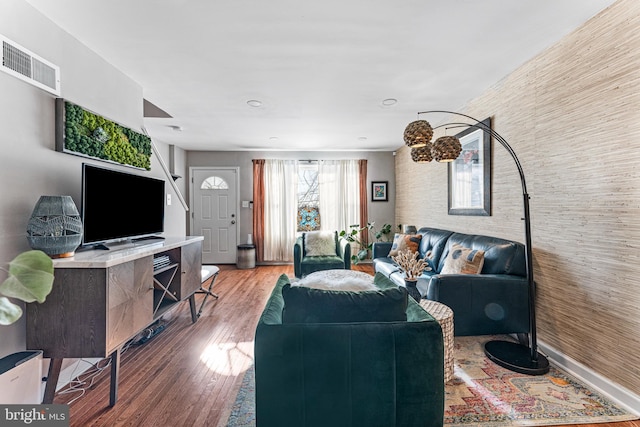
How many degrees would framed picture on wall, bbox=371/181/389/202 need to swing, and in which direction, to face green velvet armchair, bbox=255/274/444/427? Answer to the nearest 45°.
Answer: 0° — it already faces it

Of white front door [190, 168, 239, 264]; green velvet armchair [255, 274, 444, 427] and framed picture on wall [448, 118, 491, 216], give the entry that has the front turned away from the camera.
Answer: the green velvet armchair

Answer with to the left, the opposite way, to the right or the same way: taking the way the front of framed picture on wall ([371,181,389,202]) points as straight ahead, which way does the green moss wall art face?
to the left

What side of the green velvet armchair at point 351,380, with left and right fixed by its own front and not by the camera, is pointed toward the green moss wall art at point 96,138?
left

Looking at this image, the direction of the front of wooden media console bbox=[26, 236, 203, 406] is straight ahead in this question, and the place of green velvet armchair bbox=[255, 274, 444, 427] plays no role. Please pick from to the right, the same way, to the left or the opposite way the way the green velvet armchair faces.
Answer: to the left

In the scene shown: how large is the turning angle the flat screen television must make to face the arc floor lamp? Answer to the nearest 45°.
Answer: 0° — it already faces it

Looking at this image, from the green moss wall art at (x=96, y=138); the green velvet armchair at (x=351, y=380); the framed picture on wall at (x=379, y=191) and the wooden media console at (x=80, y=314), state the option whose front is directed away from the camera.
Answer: the green velvet armchair

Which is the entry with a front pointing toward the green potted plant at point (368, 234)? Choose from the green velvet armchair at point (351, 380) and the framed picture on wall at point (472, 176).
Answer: the green velvet armchair

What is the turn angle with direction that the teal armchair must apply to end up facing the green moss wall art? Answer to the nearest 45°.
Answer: approximately 45° to its right

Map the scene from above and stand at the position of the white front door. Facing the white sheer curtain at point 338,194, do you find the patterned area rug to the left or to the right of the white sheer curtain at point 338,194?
right
